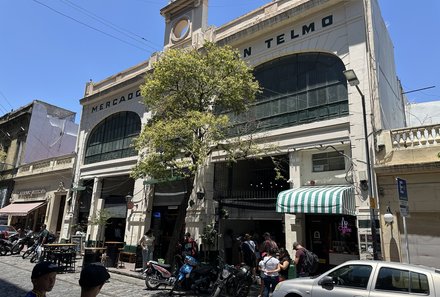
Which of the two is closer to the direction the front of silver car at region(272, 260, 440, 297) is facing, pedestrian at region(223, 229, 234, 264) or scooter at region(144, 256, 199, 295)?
the scooter

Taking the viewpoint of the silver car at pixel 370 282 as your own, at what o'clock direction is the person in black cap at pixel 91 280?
The person in black cap is roughly at 10 o'clock from the silver car.

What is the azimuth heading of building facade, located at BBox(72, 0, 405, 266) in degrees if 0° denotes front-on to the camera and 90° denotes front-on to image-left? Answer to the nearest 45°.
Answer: approximately 45°

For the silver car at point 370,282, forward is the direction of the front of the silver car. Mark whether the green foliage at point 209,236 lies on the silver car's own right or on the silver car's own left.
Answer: on the silver car's own right

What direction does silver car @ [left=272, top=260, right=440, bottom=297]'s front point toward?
to the viewer's left
